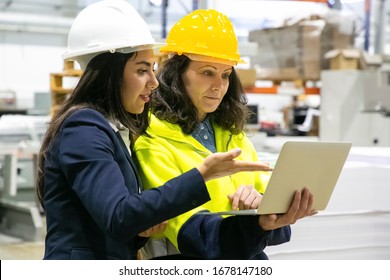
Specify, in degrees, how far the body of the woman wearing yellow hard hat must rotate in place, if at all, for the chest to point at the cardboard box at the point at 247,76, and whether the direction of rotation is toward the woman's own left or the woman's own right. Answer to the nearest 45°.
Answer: approximately 135° to the woman's own left

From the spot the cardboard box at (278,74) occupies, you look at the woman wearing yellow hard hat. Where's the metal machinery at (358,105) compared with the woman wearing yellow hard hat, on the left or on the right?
left

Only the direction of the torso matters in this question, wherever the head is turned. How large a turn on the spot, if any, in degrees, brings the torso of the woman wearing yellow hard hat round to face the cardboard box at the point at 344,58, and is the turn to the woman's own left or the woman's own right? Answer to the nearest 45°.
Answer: approximately 135° to the woman's own left

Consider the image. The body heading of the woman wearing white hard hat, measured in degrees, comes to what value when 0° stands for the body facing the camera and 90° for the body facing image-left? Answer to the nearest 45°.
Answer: approximately 270°

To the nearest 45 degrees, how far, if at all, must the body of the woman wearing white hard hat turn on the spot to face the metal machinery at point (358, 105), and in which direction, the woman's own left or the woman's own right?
approximately 45° to the woman's own left

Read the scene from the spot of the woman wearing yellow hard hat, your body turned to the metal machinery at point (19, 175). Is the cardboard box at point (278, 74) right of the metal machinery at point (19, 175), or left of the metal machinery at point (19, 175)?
right

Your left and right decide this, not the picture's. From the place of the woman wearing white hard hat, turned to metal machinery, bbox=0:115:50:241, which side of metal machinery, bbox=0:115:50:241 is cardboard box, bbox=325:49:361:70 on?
right

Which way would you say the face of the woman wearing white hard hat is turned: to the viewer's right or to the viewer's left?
to the viewer's right

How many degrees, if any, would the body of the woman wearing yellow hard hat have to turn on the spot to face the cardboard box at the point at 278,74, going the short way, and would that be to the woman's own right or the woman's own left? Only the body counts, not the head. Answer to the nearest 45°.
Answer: approximately 135° to the woman's own left
